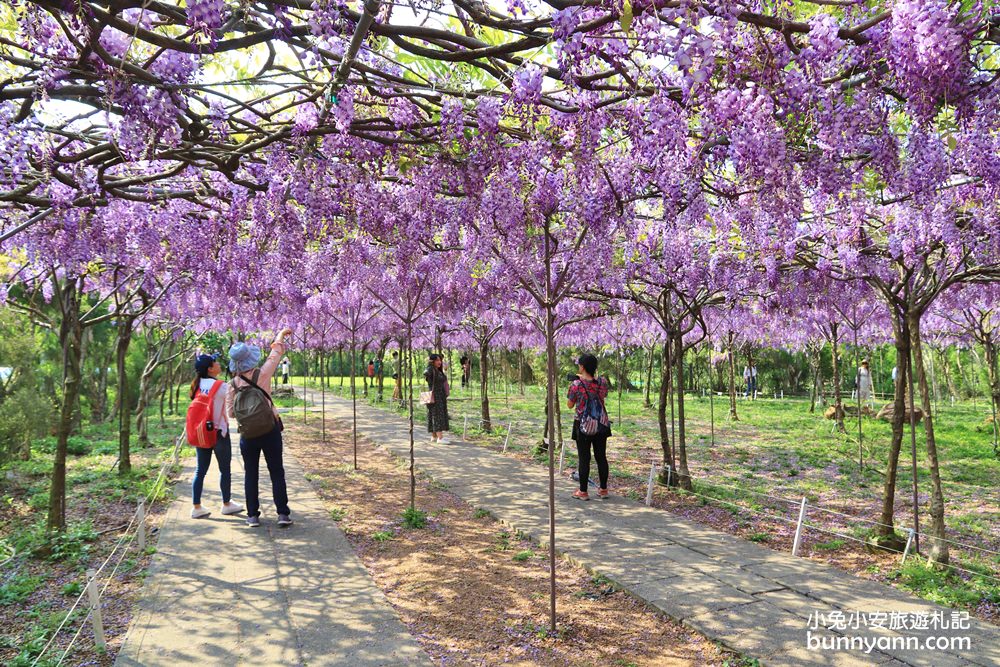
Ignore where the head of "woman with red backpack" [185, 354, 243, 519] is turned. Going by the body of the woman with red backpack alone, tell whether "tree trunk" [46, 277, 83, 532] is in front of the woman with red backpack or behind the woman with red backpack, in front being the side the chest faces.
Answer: behind

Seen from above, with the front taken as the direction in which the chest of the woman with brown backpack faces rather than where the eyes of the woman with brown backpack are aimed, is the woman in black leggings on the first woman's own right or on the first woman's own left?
on the first woman's own right

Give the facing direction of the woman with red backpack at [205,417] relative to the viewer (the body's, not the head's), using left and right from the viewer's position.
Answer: facing away from the viewer and to the right of the viewer

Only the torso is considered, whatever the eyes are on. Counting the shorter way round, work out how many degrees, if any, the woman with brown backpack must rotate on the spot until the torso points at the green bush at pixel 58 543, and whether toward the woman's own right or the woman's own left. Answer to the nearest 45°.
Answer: approximately 90° to the woman's own left

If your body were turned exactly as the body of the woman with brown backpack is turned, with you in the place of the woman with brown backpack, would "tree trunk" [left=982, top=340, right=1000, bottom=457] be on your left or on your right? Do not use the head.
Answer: on your right

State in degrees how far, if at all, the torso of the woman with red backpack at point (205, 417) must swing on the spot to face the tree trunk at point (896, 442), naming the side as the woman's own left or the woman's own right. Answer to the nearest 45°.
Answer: approximately 90° to the woman's own right

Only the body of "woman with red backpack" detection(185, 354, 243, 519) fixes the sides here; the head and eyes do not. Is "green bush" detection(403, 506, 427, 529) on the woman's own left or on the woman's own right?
on the woman's own right

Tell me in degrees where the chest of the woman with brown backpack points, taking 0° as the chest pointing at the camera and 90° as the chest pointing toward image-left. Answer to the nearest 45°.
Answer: approximately 180°

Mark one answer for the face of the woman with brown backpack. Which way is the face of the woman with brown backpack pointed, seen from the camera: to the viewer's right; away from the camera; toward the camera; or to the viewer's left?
away from the camera

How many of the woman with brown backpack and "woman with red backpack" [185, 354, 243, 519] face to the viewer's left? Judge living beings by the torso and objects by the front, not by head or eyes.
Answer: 0

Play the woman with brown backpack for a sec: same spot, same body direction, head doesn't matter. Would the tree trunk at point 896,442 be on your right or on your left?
on your right

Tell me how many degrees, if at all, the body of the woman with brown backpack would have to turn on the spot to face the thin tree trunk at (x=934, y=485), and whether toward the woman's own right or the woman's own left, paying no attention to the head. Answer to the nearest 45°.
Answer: approximately 135° to the woman's own right
